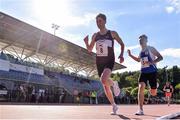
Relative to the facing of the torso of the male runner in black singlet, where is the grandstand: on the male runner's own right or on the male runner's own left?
on the male runner's own right

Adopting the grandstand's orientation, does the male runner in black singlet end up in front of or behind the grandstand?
in front

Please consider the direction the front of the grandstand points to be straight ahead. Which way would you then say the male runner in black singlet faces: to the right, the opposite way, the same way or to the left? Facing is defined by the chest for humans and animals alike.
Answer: to the right

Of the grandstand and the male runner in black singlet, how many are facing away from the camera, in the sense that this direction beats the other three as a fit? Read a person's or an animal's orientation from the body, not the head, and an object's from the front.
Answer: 0

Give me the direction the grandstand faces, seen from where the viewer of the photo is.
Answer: facing the viewer and to the right of the viewer

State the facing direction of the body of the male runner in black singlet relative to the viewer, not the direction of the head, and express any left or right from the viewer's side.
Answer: facing the viewer and to the left of the viewer
